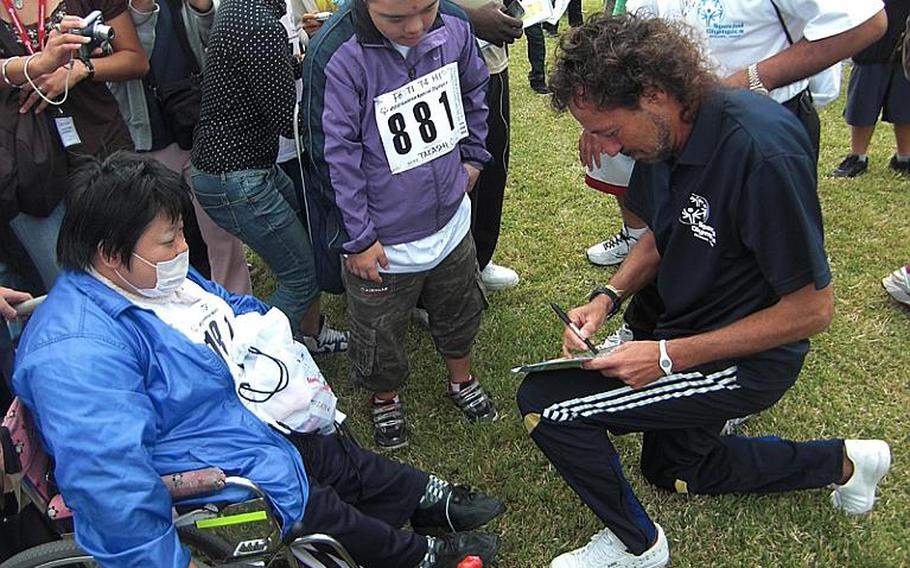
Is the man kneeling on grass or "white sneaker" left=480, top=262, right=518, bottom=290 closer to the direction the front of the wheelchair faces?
the man kneeling on grass

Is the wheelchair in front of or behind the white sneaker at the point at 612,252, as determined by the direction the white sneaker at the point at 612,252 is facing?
in front

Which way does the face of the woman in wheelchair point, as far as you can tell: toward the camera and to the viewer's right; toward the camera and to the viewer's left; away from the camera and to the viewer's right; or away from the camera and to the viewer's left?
toward the camera and to the viewer's right

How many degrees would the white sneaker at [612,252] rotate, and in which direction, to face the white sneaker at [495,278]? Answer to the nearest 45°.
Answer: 0° — it already faces it

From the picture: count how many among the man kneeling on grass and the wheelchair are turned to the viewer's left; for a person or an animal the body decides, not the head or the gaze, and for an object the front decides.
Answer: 1

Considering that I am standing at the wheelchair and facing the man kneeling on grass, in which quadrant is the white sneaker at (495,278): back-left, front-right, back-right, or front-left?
front-left

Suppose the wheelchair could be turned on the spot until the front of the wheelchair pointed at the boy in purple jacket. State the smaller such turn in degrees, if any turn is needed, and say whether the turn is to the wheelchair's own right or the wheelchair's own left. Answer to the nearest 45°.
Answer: approximately 45° to the wheelchair's own left

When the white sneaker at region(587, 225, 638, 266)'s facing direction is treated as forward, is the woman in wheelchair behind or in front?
in front

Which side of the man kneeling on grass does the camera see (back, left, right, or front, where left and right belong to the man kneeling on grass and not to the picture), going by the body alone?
left

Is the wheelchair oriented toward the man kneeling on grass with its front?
yes

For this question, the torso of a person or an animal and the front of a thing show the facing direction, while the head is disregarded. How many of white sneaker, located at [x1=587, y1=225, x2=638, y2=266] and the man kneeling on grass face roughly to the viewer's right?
0

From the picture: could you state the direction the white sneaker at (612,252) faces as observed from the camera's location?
facing the viewer and to the left of the viewer

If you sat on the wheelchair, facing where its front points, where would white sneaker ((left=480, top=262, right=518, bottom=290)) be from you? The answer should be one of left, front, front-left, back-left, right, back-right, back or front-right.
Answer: front-left

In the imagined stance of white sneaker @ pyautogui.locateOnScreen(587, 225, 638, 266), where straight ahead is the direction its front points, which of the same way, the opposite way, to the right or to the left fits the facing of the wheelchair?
the opposite way

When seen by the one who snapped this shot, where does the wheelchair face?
facing to the right of the viewer
